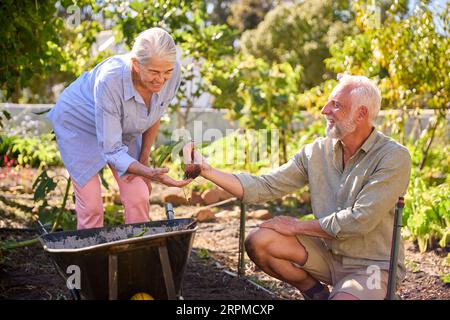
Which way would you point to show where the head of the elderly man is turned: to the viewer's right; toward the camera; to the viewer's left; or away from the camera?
to the viewer's left

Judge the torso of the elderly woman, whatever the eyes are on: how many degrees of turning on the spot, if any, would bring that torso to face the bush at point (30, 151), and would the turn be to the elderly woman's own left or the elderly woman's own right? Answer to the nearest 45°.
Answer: approximately 135° to the elderly woman's own left

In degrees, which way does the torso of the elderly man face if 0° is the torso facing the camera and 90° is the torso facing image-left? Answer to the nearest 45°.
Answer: approximately 45°

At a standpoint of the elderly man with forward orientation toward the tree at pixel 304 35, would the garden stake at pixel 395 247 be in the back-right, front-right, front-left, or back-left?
back-right

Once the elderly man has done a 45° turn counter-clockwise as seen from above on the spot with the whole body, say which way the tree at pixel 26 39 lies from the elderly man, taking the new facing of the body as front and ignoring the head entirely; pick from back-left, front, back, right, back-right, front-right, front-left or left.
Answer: back-right

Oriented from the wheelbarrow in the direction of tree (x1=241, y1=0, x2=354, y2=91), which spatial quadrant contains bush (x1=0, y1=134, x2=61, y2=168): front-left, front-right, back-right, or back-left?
front-left

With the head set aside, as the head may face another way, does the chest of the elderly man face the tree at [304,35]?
no

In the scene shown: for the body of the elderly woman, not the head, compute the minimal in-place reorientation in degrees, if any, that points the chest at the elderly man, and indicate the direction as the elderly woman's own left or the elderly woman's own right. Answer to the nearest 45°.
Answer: approximately 45° to the elderly woman's own left

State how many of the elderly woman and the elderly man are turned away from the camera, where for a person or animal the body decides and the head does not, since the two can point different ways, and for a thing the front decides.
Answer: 0

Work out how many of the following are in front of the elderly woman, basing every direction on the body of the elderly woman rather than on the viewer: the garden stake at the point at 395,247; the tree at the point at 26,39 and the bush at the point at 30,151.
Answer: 1

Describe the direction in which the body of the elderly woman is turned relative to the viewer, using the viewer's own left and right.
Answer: facing the viewer and to the right of the viewer

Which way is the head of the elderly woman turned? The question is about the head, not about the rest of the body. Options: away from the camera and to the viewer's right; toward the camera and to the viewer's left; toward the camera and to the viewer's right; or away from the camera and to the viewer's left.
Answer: toward the camera and to the viewer's right

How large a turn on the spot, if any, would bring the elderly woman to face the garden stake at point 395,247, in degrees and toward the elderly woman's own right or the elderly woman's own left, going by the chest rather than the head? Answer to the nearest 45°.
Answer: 0° — they already face it

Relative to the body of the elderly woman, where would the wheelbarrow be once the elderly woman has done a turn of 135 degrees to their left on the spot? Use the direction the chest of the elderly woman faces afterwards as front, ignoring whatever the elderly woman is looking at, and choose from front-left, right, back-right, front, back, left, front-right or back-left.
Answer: back
